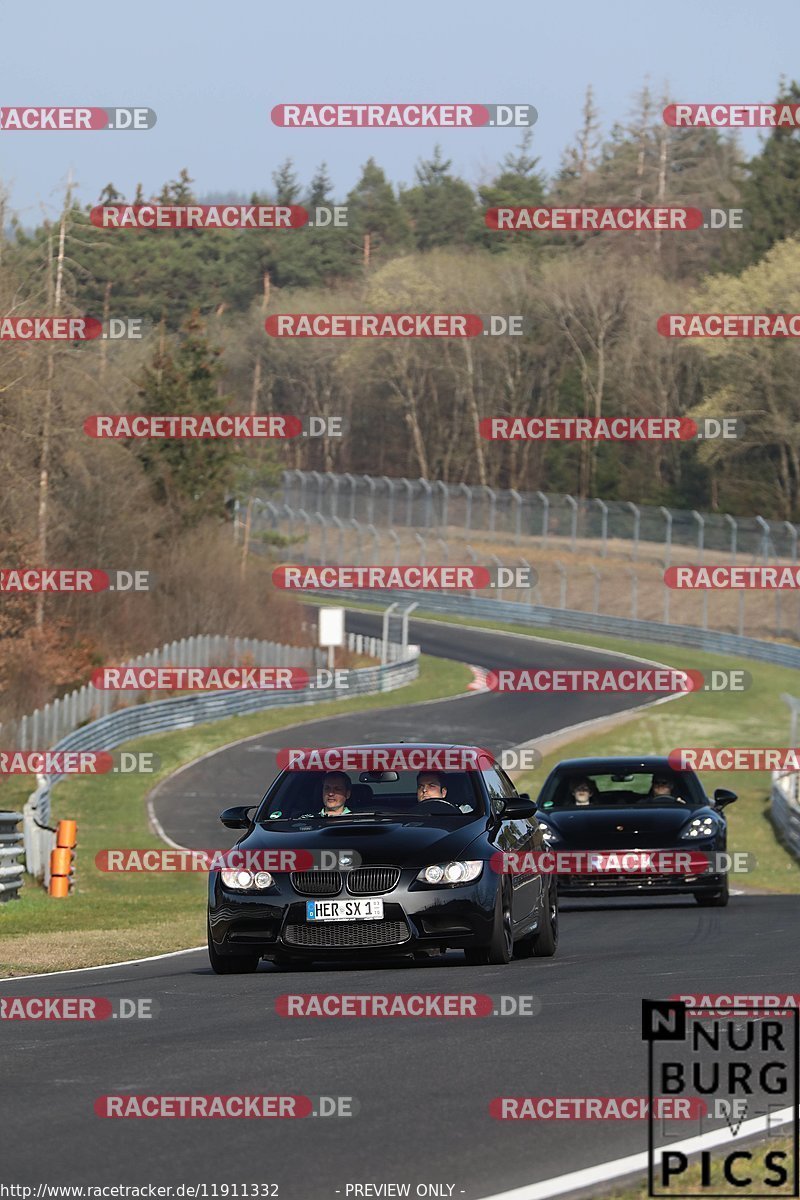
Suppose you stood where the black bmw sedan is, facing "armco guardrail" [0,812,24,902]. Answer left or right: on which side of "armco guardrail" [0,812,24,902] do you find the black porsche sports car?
right

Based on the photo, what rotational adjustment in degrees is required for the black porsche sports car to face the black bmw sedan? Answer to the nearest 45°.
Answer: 0° — it already faces it

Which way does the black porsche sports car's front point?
toward the camera

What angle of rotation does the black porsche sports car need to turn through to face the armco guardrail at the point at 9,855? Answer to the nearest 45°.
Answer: approximately 90° to its right
